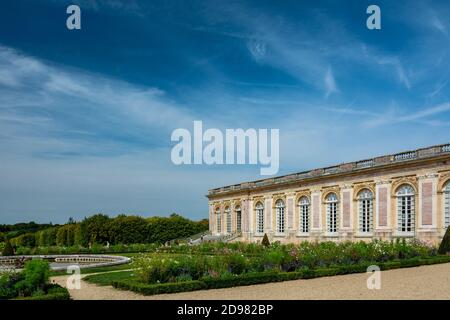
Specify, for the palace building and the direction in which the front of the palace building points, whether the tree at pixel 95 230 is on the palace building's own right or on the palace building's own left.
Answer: on the palace building's own right

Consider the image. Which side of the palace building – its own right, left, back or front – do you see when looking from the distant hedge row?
right

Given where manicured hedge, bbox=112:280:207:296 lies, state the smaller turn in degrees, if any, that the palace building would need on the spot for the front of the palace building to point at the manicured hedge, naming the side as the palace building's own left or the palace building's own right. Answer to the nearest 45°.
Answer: approximately 45° to the palace building's own left

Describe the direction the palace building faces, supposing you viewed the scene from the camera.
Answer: facing the viewer and to the left of the viewer

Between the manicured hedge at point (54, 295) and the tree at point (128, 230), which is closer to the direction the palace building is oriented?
the manicured hedge

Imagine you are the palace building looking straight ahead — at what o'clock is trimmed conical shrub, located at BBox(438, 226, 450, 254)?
The trimmed conical shrub is roughly at 10 o'clock from the palace building.

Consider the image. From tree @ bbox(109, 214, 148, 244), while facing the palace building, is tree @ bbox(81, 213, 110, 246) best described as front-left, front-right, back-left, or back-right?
back-right

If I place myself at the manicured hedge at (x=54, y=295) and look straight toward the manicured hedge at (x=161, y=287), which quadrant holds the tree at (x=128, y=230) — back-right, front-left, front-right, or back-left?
front-left

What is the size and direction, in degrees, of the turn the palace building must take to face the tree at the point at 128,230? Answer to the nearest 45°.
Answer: approximately 90° to its right

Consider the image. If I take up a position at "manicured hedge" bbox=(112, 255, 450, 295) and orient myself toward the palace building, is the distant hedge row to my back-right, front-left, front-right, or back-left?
front-left
